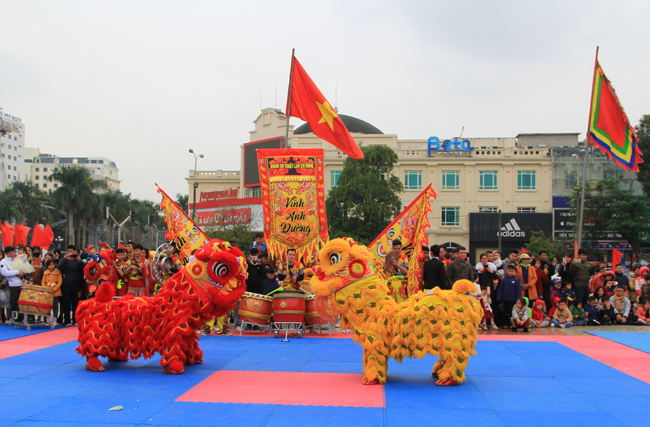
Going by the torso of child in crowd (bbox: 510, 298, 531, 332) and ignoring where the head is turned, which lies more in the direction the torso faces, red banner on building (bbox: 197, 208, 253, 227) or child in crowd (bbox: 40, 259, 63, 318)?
the child in crowd

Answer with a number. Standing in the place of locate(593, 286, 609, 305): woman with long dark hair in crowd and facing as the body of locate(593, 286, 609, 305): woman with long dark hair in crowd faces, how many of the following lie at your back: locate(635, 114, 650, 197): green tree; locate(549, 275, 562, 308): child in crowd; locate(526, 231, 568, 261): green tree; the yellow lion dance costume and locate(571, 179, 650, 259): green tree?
3

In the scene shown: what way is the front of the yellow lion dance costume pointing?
to the viewer's left

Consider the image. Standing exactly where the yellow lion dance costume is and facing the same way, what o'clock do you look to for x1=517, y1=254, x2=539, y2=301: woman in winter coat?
The woman in winter coat is roughly at 4 o'clock from the yellow lion dance costume.

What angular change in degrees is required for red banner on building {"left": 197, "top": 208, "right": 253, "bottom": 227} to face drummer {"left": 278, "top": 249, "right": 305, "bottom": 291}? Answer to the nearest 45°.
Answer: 0° — it already faces them

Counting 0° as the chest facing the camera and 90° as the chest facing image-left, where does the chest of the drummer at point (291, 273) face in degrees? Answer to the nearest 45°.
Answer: approximately 0°

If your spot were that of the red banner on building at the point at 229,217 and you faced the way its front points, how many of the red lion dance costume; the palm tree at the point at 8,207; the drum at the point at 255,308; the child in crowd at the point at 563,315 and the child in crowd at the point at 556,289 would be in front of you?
4

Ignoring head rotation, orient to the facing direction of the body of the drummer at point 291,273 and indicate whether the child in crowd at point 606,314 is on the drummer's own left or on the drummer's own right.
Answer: on the drummer's own left

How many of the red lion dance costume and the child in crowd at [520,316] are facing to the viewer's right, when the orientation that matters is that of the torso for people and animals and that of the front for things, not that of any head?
1

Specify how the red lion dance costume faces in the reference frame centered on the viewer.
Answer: facing to the right of the viewer

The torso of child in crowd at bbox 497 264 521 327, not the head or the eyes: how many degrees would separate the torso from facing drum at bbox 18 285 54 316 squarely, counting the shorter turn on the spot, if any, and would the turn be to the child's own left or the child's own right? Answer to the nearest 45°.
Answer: approximately 45° to the child's own right

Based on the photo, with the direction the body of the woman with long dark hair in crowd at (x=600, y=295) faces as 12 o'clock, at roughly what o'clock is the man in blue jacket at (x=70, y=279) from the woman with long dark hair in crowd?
The man in blue jacket is roughly at 2 o'clock from the woman with long dark hair in crowd.
